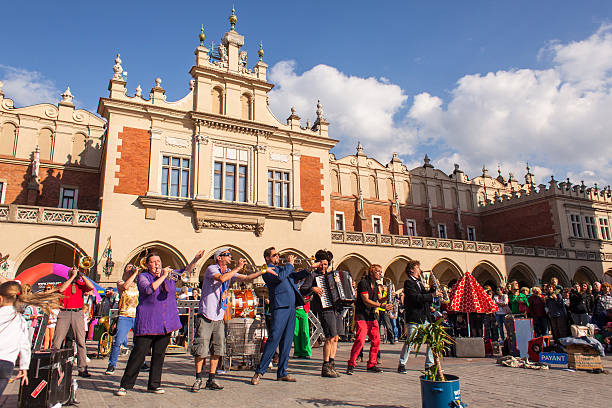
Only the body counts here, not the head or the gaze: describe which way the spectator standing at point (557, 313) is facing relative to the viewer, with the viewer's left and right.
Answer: facing the viewer and to the left of the viewer

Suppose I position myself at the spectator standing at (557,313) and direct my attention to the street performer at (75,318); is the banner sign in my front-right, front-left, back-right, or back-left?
front-left

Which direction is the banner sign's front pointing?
toward the camera

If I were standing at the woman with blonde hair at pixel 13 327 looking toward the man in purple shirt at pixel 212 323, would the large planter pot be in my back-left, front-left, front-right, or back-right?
front-right

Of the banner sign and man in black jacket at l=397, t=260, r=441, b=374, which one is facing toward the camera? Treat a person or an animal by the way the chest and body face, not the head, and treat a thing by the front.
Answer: the banner sign

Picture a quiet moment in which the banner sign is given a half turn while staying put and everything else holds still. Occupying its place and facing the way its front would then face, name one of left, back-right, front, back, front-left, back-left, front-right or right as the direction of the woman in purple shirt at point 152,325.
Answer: back-left

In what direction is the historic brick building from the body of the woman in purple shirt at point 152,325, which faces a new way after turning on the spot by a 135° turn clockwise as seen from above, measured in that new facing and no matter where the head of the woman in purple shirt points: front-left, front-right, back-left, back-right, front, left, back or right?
right

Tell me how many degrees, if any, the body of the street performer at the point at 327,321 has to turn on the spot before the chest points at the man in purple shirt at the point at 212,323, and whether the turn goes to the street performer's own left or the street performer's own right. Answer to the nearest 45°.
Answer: approximately 90° to the street performer's own right

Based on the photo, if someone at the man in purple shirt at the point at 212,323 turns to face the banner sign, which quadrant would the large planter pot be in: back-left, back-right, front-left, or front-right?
front-right

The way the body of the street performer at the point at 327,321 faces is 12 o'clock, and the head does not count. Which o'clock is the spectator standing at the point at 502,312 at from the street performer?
The spectator standing is roughly at 9 o'clock from the street performer.

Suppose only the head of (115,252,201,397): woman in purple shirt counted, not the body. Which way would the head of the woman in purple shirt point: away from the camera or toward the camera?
toward the camera

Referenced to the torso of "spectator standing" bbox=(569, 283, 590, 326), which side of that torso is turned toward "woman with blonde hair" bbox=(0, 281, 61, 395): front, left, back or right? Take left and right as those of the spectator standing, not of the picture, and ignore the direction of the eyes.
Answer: front

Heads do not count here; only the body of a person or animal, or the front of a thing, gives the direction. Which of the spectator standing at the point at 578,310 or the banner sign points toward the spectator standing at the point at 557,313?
the spectator standing at the point at 578,310

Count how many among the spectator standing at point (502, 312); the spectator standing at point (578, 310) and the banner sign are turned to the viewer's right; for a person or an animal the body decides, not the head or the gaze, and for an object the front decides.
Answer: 0

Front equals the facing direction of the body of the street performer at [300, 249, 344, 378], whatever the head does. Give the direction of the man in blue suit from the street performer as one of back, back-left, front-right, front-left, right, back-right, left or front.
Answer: right

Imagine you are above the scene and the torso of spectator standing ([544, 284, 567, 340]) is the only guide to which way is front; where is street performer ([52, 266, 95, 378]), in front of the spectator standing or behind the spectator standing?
in front
